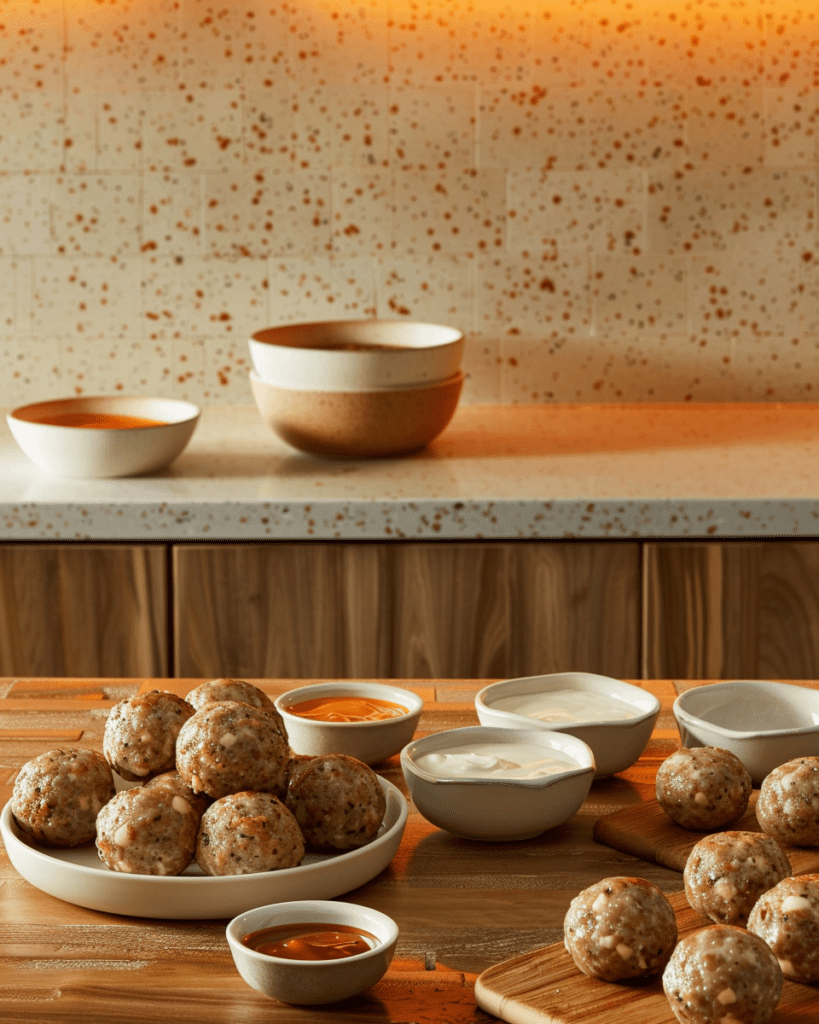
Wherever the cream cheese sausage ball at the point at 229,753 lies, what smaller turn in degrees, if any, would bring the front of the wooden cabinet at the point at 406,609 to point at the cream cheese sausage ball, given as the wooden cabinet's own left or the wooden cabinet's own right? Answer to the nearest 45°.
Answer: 0° — it already faces it

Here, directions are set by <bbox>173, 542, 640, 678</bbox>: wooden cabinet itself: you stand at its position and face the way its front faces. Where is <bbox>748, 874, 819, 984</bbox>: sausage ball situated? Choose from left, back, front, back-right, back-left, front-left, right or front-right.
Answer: front

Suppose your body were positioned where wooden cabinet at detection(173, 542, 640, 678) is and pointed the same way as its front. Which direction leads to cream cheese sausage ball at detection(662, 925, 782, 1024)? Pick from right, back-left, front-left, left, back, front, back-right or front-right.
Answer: front

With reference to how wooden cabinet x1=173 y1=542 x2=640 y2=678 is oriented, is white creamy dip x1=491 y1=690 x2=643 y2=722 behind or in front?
in front

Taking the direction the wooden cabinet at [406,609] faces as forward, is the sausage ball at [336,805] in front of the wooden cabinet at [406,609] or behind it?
in front

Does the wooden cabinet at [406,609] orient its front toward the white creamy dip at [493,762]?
yes

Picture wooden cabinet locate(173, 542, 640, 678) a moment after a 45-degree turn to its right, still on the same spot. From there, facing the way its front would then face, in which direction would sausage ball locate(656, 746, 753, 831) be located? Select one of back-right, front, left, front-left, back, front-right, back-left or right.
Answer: front-left

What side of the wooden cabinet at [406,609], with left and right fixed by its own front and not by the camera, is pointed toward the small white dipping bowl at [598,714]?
front

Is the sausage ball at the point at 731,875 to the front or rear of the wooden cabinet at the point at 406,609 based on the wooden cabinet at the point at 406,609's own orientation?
to the front

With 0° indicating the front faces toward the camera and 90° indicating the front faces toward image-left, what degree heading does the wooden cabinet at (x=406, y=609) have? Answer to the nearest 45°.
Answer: approximately 0°

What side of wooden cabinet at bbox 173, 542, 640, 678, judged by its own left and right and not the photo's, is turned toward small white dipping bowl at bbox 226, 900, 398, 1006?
front

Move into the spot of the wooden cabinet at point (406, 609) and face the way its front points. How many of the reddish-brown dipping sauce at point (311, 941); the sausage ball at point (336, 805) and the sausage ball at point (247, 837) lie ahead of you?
3
